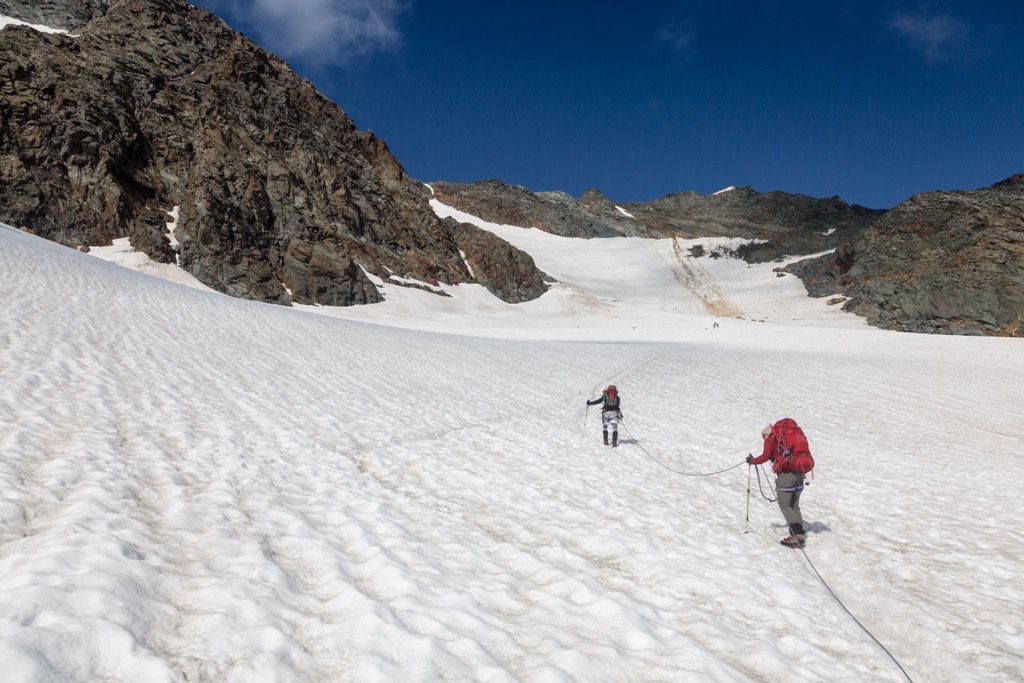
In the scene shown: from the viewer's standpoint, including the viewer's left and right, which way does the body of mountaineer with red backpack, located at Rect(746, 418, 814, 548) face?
facing away from the viewer and to the left of the viewer
